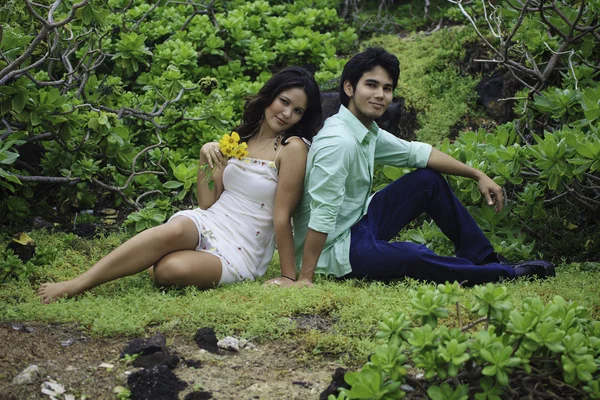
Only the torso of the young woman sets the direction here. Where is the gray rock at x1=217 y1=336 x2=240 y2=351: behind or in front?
in front

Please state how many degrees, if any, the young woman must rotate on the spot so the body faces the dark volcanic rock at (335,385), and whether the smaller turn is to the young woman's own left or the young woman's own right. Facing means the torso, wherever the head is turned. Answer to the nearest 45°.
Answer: approximately 45° to the young woman's own left

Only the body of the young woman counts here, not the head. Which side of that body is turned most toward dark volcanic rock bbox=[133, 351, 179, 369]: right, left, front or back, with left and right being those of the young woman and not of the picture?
front

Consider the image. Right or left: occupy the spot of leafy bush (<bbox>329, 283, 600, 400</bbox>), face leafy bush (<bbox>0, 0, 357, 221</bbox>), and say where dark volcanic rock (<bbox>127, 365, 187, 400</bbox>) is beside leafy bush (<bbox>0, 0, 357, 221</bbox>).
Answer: left

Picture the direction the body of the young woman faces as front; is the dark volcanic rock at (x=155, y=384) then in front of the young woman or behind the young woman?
in front

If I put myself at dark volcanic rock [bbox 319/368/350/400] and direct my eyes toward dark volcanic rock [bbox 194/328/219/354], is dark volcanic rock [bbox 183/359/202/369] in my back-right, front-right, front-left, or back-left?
front-left

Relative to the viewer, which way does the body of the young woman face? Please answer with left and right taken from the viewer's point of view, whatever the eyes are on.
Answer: facing the viewer and to the left of the viewer

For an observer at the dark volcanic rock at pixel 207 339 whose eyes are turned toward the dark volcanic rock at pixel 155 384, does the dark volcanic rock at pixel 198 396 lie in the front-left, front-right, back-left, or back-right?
front-left

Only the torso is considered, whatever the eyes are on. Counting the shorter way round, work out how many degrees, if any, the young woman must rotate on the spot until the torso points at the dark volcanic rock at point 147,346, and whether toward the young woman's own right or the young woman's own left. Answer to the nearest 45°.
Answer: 0° — they already face it

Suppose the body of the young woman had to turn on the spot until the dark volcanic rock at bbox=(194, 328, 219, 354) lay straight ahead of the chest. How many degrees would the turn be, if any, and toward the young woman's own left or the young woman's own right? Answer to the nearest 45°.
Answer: approximately 45° to the young woman's own left

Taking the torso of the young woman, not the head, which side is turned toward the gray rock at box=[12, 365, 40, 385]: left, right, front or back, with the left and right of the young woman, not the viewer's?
front

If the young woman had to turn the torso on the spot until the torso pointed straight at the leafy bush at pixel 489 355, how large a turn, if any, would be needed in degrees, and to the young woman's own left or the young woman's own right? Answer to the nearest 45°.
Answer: approximately 45° to the young woman's own left
